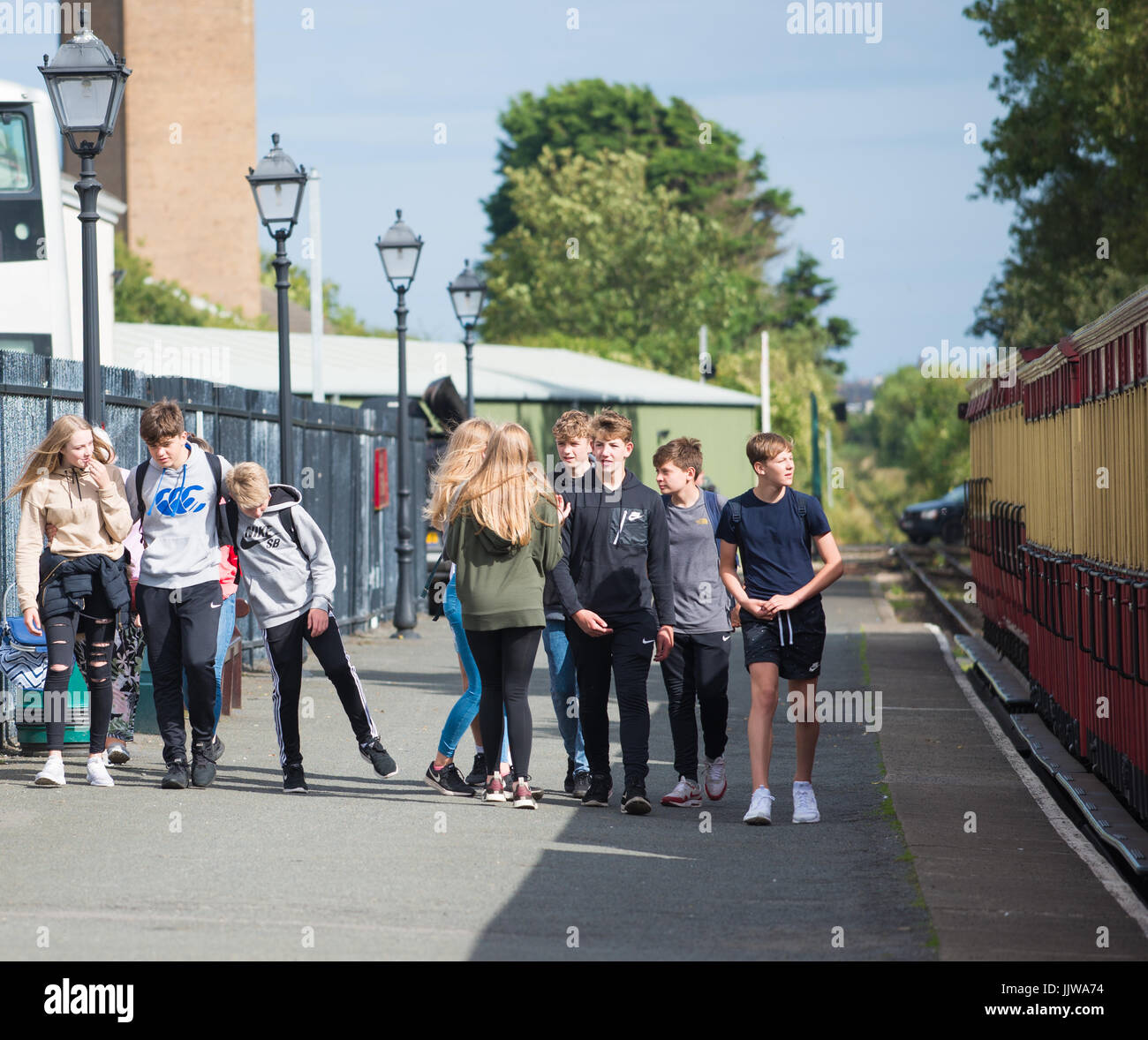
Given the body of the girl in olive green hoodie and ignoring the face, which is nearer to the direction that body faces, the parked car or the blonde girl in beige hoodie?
the parked car

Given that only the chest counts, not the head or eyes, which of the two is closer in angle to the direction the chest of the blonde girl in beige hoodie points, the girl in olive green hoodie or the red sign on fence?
the girl in olive green hoodie

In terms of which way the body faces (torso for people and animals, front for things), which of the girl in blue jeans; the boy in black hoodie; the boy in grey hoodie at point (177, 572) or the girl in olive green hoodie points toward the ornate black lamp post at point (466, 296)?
the girl in olive green hoodie

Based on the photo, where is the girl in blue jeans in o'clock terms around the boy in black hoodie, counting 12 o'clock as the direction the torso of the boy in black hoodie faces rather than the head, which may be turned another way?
The girl in blue jeans is roughly at 4 o'clock from the boy in black hoodie.

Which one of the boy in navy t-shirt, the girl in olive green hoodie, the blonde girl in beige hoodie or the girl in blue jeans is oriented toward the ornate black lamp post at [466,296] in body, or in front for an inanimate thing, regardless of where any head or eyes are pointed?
the girl in olive green hoodie

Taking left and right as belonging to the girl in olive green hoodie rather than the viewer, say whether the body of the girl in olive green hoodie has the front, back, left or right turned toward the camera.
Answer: back

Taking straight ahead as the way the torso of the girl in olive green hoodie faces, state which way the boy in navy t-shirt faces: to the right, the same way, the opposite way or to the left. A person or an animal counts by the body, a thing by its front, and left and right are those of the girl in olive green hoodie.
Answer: the opposite way
